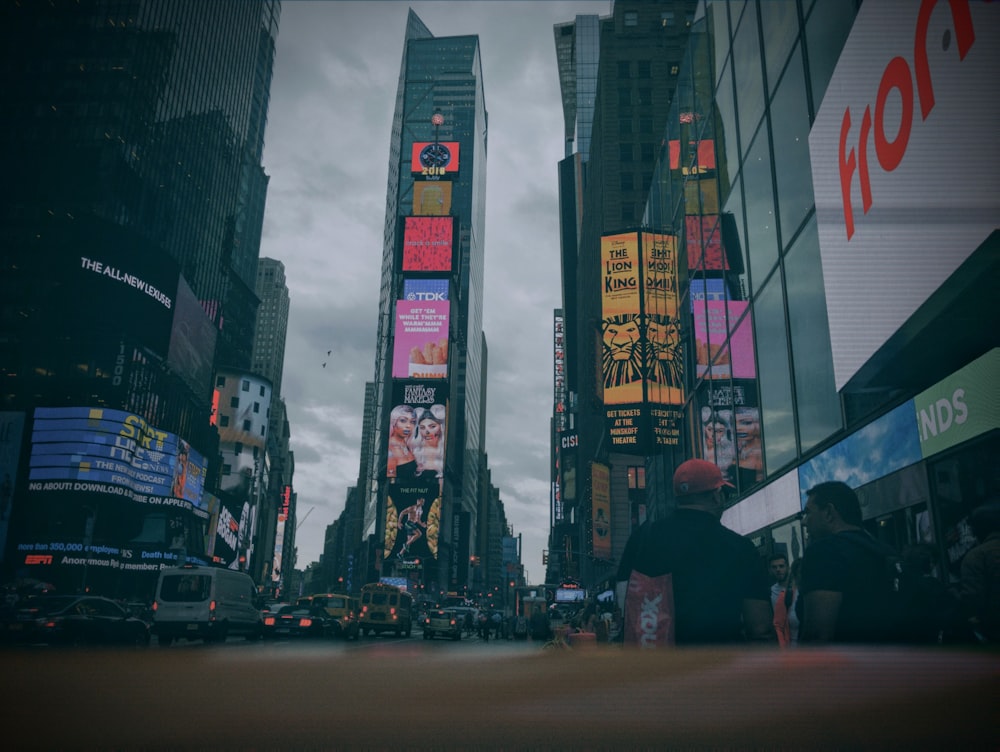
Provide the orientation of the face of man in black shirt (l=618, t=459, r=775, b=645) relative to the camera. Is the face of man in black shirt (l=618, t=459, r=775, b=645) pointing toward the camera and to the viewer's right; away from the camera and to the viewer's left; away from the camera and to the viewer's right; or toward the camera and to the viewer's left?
away from the camera and to the viewer's right

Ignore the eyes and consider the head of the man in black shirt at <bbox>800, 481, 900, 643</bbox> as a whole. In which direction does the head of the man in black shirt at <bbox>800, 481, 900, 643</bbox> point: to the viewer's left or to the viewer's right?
to the viewer's left

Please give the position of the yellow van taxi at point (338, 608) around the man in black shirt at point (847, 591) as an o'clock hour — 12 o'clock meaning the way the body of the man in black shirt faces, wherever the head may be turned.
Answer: The yellow van taxi is roughly at 12 o'clock from the man in black shirt.

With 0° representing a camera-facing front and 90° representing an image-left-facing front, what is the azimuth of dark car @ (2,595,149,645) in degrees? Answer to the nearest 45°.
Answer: approximately 225°

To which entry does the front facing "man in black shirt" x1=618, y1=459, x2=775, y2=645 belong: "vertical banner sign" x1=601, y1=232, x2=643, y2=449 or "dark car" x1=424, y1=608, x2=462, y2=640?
the vertical banner sign

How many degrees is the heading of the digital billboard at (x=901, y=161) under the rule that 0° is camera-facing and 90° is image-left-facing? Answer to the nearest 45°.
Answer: approximately 45°
